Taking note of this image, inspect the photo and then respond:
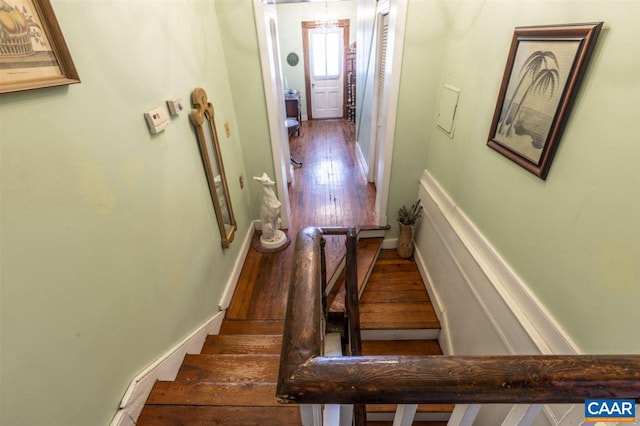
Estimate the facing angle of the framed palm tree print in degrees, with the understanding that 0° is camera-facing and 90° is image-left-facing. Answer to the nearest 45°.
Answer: approximately 45°

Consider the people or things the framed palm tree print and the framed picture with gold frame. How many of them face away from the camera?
0

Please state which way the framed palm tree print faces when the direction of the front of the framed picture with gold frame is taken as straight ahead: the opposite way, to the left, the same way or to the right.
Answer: the opposite way

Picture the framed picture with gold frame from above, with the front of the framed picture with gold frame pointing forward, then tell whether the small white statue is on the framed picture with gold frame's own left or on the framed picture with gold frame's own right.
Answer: on the framed picture with gold frame's own left

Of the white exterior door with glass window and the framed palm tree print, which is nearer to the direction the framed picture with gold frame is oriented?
the framed palm tree print

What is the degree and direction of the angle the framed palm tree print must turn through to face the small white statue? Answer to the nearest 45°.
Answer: approximately 45° to its right

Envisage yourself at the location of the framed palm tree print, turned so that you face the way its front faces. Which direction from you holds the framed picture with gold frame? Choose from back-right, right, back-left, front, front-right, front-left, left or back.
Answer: front

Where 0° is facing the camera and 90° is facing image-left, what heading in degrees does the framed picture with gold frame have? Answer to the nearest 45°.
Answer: approximately 315°

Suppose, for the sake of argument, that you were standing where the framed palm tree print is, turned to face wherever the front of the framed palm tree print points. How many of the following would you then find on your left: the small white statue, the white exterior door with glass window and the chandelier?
0

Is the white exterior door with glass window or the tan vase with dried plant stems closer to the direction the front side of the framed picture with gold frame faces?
the tan vase with dried plant stems

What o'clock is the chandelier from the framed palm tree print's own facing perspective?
The chandelier is roughly at 3 o'clock from the framed palm tree print.

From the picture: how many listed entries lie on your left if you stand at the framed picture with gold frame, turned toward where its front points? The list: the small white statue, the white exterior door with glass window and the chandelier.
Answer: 3

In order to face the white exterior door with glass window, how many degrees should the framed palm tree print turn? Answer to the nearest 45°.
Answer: approximately 90° to its right

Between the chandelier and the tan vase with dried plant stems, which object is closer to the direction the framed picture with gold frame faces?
the tan vase with dried plant stems

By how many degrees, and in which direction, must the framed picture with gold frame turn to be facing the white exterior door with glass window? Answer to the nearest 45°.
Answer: approximately 90° to its left
